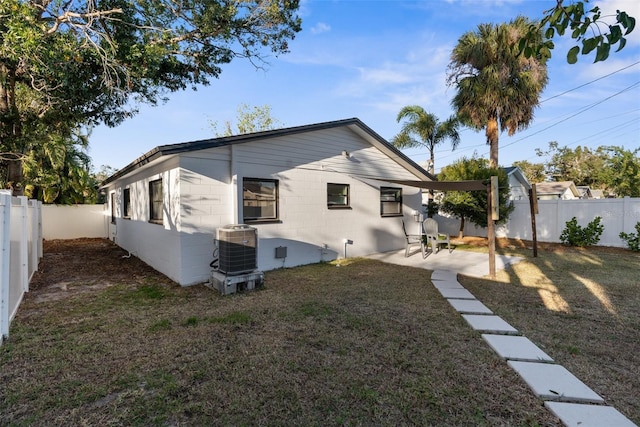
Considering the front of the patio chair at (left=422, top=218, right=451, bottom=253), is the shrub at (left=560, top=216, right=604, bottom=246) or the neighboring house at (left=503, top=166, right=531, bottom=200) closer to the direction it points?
the shrub

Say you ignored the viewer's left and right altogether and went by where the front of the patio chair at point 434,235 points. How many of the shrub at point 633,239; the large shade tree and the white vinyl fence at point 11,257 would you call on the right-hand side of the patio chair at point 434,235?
2

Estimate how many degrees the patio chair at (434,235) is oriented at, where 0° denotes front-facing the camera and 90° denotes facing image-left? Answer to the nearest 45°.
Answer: approximately 315°

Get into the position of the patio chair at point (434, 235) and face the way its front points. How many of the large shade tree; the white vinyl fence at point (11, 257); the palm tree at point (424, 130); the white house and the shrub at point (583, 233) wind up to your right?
3

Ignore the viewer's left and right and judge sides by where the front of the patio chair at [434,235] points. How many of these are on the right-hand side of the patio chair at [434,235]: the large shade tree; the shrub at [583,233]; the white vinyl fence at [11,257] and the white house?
3

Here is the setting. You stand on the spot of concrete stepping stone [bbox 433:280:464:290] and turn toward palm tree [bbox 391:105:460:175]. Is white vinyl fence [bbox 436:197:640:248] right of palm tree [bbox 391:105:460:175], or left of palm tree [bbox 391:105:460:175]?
right

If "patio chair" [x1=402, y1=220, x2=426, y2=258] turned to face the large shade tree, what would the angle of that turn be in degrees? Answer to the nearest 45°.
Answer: approximately 135° to its right
